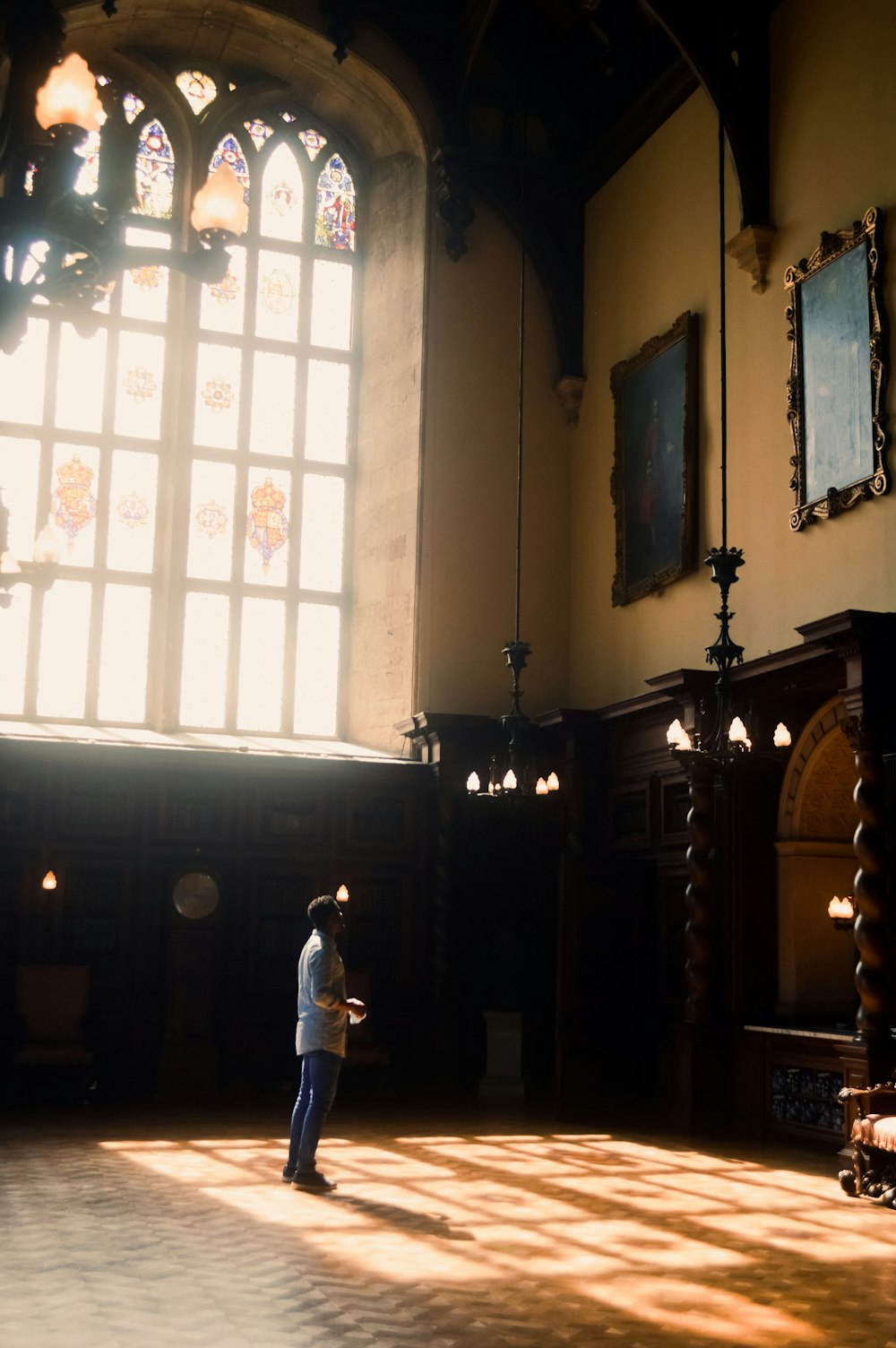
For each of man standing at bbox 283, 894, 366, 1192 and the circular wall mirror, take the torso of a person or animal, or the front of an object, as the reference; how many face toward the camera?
1

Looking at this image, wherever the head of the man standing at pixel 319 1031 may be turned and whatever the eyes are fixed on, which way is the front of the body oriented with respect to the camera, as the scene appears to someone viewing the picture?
to the viewer's right

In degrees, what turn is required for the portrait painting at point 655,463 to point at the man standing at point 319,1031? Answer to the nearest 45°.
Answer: approximately 45° to its left

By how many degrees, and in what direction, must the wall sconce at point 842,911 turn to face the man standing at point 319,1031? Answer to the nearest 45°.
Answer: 0° — it already faces them

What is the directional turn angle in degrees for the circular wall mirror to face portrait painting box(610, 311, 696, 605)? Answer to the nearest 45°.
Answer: approximately 90° to its left

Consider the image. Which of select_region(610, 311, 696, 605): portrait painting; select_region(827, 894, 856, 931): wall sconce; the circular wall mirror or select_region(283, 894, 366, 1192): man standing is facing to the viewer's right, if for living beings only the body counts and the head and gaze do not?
the man standing

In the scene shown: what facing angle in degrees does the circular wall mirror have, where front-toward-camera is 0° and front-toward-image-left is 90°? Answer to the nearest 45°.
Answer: approximately 0°

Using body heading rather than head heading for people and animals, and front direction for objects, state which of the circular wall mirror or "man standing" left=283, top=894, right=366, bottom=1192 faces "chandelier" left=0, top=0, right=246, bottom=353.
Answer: the circular wall mirror

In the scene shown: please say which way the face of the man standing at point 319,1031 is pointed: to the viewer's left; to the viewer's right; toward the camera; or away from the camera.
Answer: to the viewer's right

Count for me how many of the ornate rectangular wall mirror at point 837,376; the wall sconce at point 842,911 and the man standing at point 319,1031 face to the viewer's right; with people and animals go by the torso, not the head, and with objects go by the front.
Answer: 1

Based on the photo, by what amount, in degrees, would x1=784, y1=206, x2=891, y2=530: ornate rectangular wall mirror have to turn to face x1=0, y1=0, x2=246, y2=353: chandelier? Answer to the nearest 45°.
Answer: approximately 45° to its left
